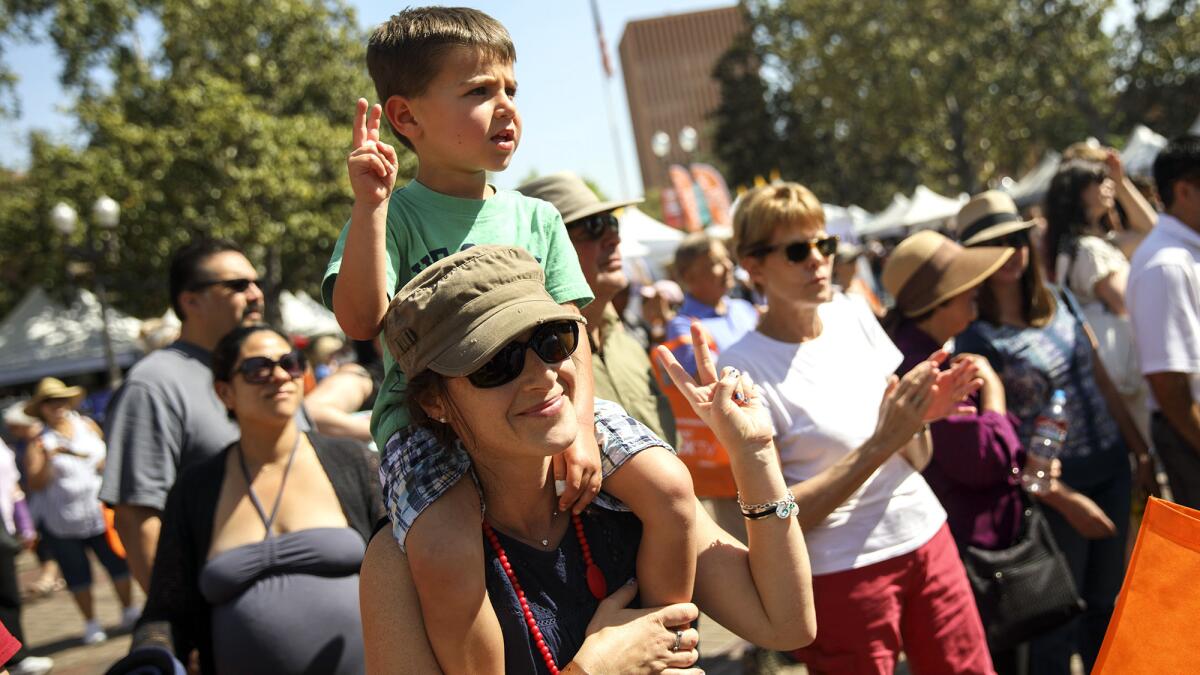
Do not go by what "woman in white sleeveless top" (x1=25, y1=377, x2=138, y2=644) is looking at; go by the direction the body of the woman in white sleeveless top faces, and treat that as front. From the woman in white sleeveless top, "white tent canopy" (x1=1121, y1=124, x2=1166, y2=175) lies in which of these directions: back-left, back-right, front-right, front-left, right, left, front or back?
left

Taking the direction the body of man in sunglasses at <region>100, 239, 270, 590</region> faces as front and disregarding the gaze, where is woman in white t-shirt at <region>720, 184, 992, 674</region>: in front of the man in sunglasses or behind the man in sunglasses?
in front

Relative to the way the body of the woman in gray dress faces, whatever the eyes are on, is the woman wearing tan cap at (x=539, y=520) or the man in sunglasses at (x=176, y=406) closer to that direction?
the woman wearing tan cap

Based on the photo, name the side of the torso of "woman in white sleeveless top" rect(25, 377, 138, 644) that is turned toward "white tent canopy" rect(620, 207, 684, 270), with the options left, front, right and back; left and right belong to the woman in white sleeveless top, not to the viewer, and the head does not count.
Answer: back

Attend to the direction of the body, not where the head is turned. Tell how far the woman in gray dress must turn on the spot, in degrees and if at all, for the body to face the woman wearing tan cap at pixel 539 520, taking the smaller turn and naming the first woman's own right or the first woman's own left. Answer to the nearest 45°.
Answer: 0° — they already face them

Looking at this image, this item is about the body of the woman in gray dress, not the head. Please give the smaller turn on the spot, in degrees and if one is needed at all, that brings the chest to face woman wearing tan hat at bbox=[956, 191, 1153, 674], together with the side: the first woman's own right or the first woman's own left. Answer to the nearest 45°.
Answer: approximately 90° to the first woman's own left

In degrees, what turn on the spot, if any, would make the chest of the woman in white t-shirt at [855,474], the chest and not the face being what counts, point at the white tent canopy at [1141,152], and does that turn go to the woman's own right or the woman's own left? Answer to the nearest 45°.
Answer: approximately 135° to the woman's own left

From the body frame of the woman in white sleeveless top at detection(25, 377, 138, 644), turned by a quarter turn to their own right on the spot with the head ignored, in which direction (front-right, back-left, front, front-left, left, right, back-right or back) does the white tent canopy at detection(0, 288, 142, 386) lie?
right

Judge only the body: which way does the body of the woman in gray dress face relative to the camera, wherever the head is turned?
toward the camera

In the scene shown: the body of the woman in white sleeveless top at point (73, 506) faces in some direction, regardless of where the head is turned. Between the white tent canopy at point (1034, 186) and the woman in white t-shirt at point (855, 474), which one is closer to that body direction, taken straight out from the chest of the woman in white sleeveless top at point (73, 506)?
the woman in white t-shirt
